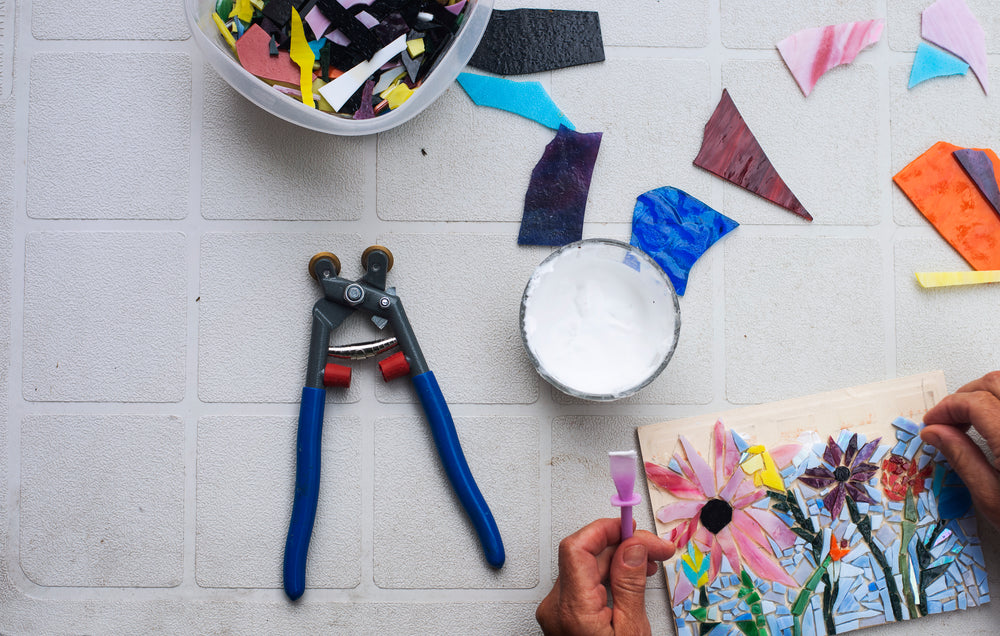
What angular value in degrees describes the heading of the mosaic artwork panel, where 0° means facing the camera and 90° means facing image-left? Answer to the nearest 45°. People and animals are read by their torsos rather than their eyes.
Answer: approximately 0°
